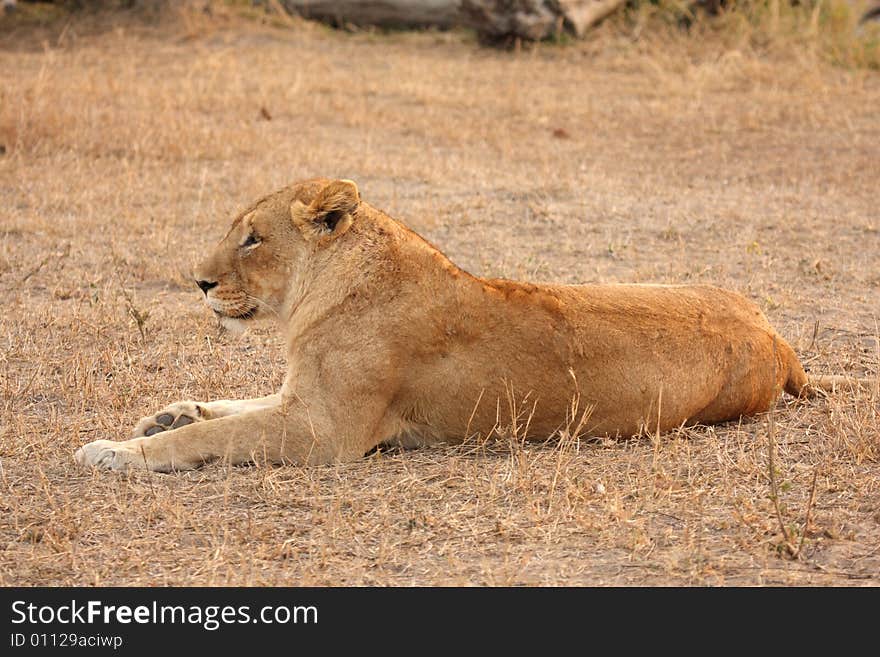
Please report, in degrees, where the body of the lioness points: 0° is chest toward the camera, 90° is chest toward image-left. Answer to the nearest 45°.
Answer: approximately 90°
